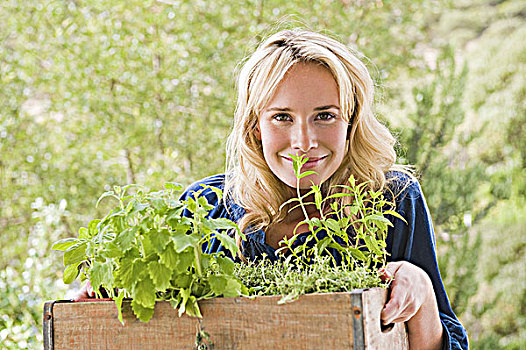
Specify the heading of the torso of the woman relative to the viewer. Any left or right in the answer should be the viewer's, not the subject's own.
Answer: facing the viewer

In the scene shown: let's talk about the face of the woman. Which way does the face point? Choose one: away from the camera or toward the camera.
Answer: toward the camera
